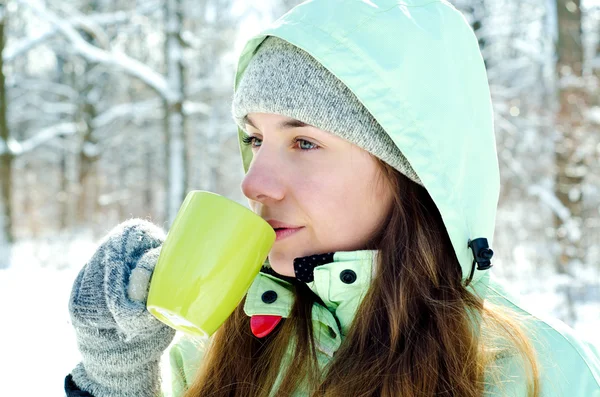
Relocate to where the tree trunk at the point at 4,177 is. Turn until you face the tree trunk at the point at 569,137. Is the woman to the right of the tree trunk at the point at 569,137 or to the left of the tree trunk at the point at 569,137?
right

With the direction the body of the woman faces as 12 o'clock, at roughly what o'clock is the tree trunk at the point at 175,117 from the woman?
The tree trunk is roughly at 4 o'clock from the woman.

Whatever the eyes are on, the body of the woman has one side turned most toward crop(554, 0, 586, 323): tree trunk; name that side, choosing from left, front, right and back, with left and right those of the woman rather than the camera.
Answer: back

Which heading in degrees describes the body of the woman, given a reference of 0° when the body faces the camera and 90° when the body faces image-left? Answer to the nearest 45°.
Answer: approximately 45°

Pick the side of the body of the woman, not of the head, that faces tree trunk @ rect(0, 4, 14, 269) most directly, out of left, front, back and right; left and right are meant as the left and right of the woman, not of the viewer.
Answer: right

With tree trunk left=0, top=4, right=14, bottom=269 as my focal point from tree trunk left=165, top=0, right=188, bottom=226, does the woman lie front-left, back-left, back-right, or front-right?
back-left
